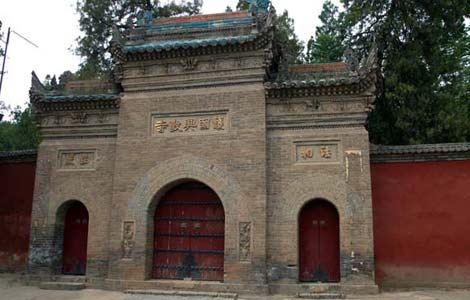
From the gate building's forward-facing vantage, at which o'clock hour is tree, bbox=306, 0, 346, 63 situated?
The tree is roughly at 7 o'clock from the gate building.

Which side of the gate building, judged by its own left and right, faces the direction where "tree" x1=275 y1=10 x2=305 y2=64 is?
back

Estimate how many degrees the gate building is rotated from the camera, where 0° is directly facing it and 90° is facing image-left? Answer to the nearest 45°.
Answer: approximately 0°

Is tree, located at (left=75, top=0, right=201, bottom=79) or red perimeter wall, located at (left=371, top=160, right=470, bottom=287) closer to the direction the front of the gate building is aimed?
the red perimeter wall

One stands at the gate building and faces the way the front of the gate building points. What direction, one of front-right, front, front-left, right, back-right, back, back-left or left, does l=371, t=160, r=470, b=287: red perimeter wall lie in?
left

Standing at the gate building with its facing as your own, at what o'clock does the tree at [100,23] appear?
The tree is roughly at 5 o'clock from the gate building.

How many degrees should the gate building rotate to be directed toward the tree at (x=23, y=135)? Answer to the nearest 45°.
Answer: approximately 135° to its right
